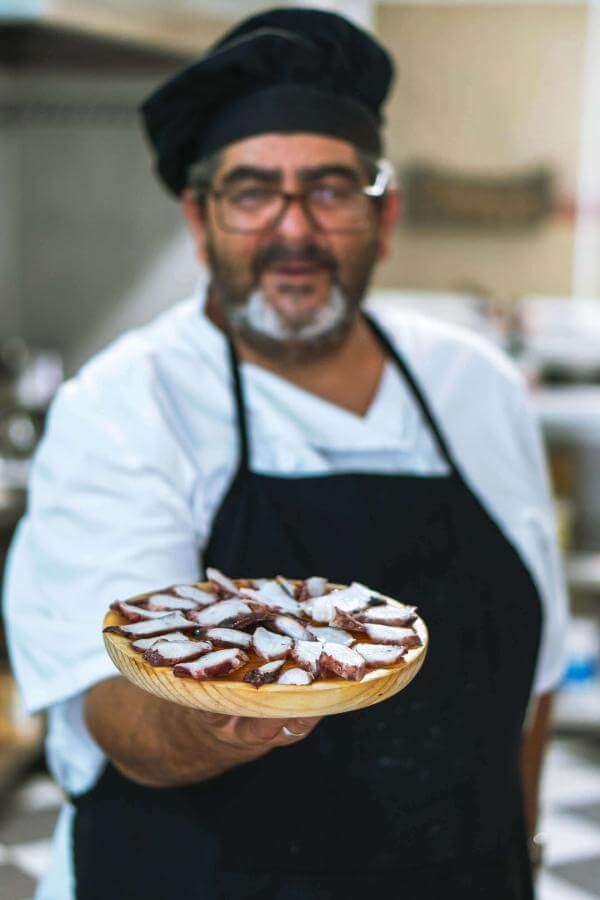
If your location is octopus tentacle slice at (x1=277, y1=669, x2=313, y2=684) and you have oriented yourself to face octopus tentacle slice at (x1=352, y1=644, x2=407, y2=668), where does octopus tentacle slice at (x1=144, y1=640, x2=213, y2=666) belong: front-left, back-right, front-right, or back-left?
back-left

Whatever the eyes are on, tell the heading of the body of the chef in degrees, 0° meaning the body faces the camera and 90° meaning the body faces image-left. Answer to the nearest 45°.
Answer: approximately 0°
